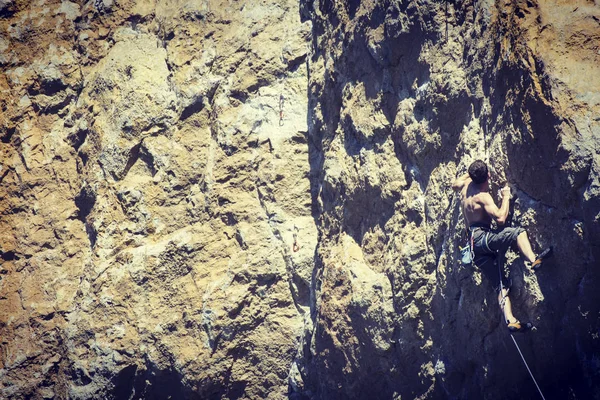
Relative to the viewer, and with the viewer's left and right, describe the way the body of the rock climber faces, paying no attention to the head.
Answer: facing away from the viewer and to the right of the viewer
